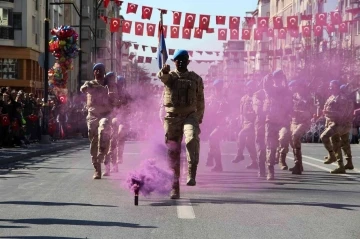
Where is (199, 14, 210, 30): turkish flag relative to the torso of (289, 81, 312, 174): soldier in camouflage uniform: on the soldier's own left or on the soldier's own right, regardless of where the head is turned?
on the soldier's own right

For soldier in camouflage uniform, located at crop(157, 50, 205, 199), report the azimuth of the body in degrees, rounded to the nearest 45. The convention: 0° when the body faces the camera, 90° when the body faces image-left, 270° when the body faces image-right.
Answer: approximately 0°

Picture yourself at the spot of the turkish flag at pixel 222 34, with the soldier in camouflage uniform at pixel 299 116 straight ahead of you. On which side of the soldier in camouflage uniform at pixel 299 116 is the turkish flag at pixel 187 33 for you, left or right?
right

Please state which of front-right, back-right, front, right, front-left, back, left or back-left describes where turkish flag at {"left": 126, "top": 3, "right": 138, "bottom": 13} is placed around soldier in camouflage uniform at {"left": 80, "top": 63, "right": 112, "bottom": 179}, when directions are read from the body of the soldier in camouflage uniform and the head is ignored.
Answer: back

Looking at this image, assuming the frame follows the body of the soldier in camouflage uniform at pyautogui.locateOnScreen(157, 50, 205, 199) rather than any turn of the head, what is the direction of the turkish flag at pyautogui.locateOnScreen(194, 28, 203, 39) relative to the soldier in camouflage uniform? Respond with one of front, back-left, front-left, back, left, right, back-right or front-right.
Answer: back

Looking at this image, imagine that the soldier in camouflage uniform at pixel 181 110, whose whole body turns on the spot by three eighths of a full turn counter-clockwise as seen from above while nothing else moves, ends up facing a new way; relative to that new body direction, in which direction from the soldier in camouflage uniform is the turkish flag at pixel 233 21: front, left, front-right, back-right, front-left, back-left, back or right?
front-left
